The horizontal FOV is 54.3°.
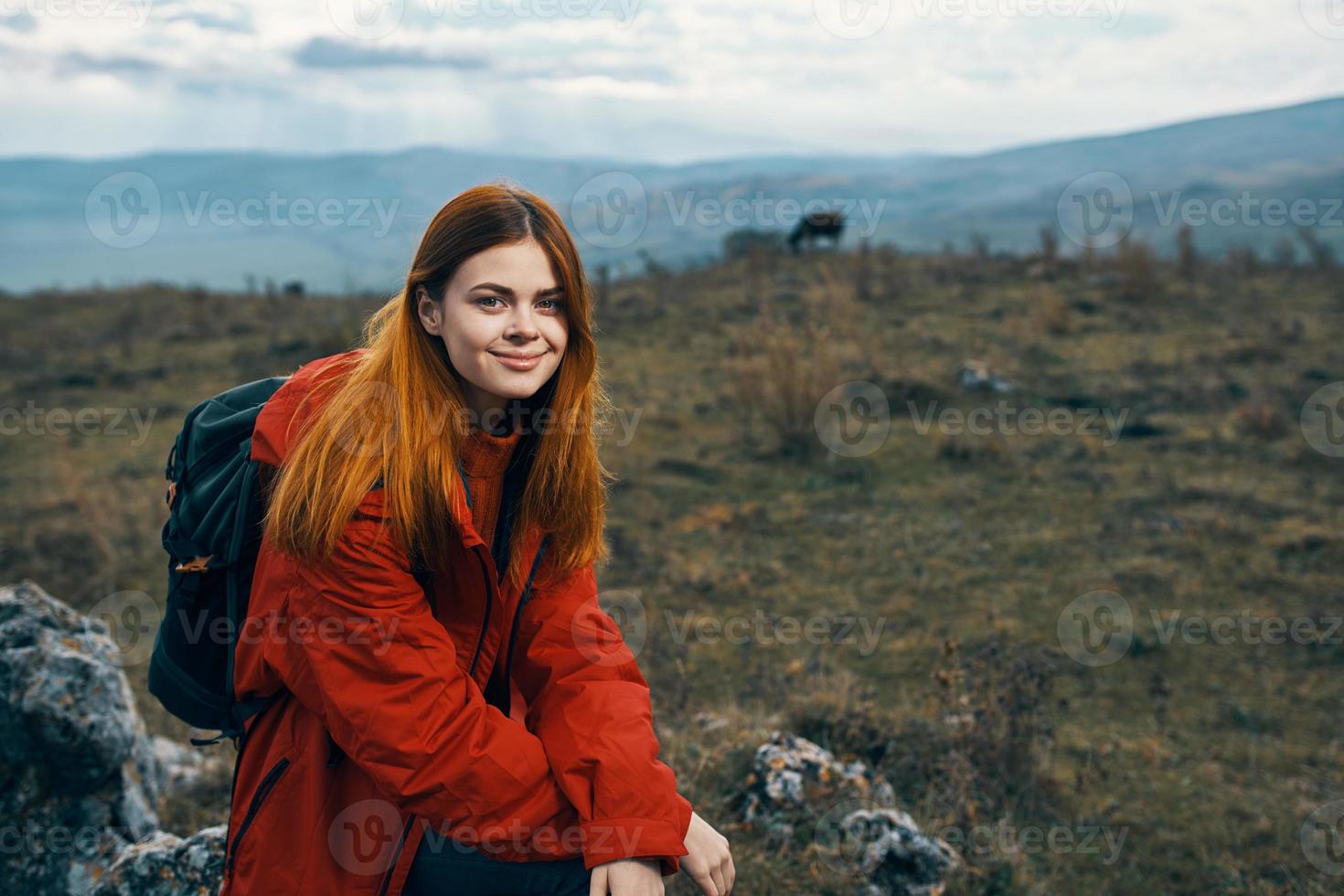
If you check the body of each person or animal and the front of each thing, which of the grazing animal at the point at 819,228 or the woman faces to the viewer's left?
the grazing animal

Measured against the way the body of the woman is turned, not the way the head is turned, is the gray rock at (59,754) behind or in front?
behind

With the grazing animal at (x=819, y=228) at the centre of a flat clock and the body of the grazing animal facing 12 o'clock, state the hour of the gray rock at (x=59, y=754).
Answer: The gray rock is roughly at 9 o'clock from the grazing animal.

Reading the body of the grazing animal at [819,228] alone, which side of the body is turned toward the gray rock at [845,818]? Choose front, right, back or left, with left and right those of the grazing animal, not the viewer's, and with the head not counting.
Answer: left

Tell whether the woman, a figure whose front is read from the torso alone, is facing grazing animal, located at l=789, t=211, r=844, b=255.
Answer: no

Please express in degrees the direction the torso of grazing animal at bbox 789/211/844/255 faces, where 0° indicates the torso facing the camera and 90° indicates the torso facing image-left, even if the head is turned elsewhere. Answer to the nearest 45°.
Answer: approximately 90°

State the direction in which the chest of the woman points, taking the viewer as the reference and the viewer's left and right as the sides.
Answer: facing the viewer and to the right of the viewer

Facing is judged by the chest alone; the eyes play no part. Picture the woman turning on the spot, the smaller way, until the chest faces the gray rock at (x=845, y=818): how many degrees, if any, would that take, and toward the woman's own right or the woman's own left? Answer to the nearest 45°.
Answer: approximately 90° to the woman's own left

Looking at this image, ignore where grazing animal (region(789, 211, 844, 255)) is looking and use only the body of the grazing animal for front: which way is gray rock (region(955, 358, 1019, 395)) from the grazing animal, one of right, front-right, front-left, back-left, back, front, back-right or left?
left

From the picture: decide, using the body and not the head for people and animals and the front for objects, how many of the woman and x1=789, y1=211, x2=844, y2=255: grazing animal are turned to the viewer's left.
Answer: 1

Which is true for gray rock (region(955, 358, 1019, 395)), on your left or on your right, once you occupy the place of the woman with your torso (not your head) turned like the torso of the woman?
on your left

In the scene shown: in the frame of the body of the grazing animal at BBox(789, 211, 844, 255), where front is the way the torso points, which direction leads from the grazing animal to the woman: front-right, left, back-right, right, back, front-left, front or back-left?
left
